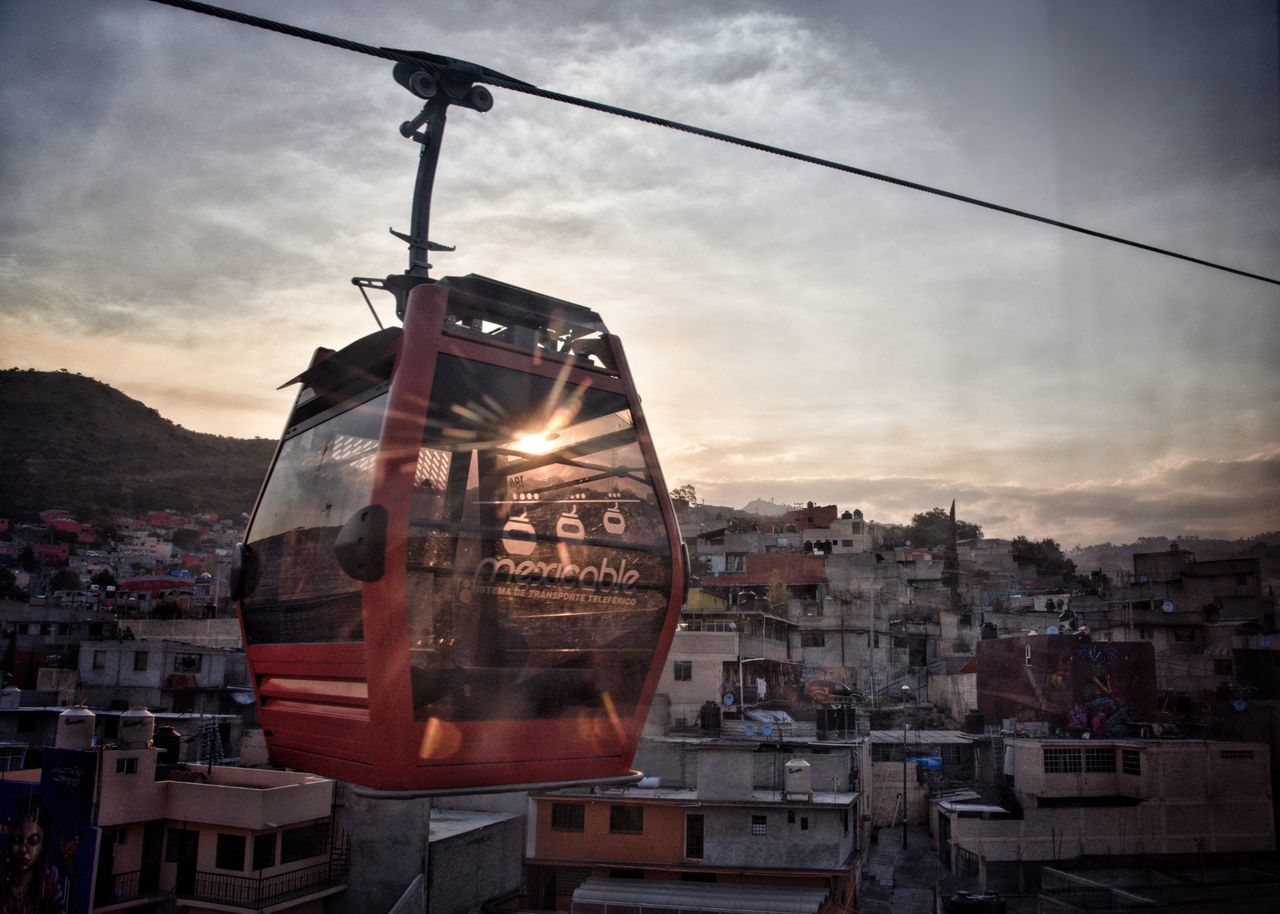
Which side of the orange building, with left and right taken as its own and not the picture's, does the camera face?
front

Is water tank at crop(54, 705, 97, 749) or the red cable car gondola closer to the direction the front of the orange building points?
the red cable car gondola

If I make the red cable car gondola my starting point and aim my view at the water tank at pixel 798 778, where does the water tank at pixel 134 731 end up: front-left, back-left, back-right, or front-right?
front-left

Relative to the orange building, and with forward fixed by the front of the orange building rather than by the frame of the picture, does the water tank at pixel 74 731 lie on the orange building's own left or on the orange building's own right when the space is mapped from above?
on the orange building's own right

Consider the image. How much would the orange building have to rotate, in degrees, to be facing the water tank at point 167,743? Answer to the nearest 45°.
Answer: approximately 90° to its right

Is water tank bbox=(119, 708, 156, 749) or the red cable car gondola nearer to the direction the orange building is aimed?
the red cable car gondola

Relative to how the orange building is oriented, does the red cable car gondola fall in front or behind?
in front
